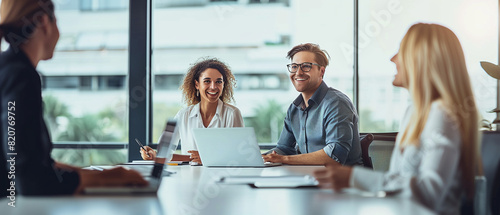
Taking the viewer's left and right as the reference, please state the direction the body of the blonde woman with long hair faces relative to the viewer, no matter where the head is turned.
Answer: facing to the left of the viewer

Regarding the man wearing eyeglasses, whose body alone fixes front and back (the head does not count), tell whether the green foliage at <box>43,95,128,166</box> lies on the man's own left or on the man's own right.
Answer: on the man's own right

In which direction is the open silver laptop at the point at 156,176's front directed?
to the viewer's left

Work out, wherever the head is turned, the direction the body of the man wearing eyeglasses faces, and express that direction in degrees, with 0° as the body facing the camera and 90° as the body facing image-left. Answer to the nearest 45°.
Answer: approximately 45°

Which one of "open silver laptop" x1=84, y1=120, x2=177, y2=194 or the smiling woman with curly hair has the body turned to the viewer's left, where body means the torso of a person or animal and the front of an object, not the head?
the open silver laptop

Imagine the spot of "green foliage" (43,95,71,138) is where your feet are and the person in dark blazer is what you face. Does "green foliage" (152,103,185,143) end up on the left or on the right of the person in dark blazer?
left

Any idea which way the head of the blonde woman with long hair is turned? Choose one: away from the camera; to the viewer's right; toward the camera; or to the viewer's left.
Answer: to the viewer's left

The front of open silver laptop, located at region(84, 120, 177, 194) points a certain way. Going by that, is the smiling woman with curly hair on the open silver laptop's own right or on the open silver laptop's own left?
on the open silver laptop's own right

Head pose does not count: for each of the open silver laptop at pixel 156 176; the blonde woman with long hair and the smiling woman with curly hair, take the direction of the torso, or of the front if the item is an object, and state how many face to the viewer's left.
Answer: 2

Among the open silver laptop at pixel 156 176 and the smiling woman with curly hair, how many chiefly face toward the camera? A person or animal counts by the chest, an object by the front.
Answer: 1
